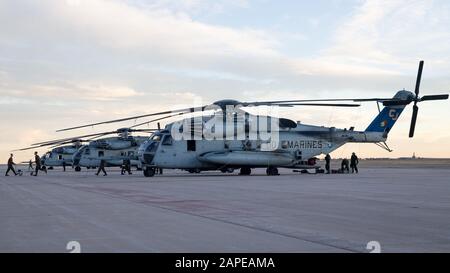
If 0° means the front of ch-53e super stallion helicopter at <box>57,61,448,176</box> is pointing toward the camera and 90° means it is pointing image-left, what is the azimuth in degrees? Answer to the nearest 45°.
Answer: approximately 90°

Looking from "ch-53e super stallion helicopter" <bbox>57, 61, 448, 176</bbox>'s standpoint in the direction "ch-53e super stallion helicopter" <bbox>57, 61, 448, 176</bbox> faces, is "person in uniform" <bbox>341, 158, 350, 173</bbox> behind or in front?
behind
